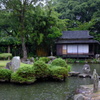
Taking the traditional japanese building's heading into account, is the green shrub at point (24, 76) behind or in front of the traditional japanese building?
in front

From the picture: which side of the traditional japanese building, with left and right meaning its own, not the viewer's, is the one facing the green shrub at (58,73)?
front

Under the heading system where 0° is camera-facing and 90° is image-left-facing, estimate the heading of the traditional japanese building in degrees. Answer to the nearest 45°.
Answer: approximately 0°

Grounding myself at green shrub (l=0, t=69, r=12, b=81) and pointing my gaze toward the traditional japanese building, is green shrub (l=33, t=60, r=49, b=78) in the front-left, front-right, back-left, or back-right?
front-right

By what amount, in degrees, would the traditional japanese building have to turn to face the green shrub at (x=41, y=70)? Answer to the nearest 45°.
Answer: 0° — it already faces it

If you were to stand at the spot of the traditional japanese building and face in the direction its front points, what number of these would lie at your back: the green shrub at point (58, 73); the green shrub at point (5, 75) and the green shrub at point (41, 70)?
0

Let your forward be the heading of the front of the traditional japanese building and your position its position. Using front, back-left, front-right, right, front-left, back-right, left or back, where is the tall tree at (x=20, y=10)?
front-right

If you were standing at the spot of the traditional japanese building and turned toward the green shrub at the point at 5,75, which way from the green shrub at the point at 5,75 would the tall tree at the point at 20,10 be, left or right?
right

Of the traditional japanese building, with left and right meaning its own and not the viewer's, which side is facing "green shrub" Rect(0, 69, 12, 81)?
front

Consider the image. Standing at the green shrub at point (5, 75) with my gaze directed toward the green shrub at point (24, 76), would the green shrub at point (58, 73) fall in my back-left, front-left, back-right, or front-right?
front-left
